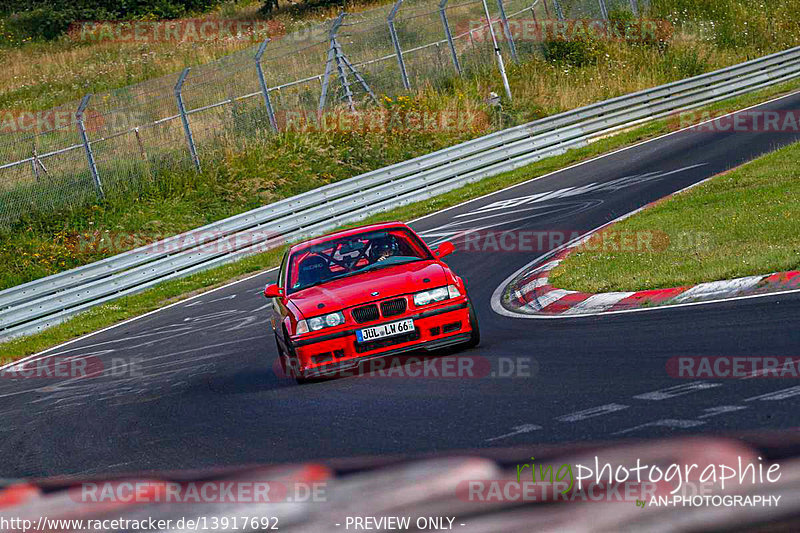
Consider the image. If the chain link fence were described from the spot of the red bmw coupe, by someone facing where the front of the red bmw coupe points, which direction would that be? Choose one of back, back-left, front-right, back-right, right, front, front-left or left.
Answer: back

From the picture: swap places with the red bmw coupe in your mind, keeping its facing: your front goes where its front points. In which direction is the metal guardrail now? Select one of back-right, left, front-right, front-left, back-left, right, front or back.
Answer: back

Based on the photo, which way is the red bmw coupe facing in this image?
toward the camera

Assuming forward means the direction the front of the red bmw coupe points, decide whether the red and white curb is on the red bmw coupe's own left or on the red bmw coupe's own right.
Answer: on the red bmw coupe's own left
